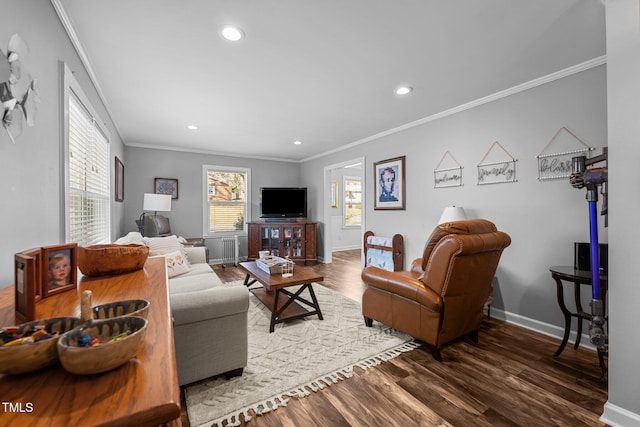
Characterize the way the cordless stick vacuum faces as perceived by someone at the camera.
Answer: facing to the left of the viewer

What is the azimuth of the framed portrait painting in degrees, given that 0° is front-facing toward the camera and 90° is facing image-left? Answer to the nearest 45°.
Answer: approximately 45°

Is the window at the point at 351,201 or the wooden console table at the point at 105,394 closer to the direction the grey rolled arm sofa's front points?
the window

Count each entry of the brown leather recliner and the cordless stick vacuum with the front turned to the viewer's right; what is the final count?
0

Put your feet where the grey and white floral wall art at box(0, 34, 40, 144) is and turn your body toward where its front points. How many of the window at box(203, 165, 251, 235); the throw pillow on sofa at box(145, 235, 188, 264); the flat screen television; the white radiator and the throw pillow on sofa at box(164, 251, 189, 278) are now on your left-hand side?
5

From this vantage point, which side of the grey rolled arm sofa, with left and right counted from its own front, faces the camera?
right

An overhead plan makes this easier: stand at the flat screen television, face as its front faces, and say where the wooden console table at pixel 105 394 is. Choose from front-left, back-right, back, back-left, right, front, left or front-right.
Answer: front

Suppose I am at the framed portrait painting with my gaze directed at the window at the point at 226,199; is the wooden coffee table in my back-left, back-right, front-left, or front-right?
front-left

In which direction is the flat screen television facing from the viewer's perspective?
toward the camera

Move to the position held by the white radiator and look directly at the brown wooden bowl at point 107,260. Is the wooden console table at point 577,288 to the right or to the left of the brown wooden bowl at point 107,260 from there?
left

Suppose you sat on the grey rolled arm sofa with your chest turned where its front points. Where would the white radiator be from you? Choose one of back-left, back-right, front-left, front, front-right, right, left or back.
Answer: left

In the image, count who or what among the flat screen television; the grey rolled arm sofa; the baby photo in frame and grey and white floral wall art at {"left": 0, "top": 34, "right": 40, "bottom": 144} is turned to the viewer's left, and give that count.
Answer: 0

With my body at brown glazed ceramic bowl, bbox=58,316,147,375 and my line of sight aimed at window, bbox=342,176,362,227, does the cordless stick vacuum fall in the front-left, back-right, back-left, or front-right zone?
front-right

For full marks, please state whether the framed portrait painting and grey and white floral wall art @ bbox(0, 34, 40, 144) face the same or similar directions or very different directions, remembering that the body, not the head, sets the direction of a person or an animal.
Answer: very different directions

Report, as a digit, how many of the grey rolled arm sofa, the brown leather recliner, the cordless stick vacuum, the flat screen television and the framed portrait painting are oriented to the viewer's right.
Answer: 1
